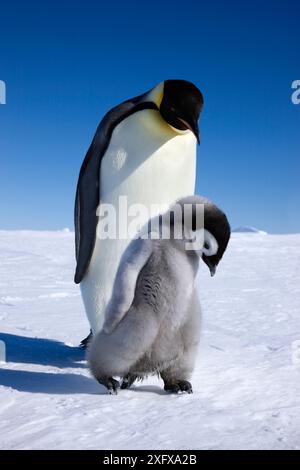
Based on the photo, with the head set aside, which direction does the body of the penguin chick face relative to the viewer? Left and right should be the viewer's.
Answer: facing the viewer and to the right of the viewer

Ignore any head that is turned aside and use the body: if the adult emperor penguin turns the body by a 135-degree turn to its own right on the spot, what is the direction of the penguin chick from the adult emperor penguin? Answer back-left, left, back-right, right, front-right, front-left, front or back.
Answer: left
